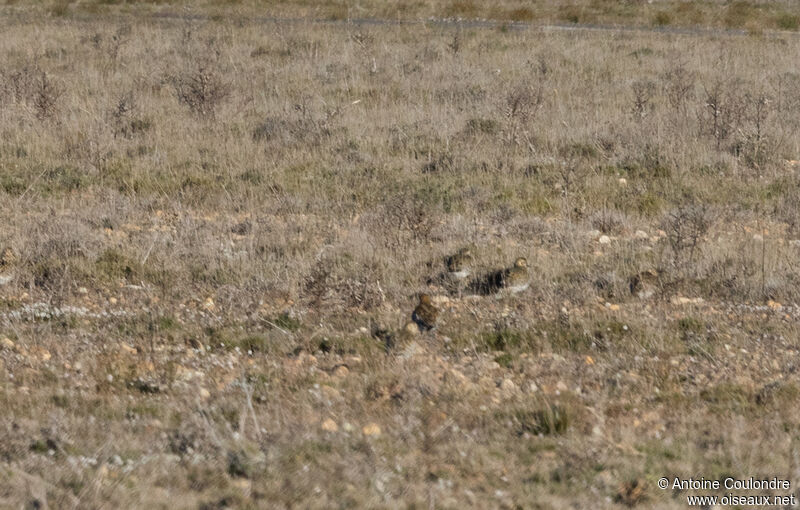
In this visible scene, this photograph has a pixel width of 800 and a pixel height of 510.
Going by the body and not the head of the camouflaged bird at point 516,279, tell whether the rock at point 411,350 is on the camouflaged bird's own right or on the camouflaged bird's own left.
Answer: on the camouflaged bird's own right

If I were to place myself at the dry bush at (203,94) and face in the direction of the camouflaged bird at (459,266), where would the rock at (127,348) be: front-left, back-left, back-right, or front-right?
front-right

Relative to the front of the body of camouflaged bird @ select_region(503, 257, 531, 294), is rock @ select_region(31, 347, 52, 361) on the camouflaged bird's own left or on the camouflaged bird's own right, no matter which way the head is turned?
on the camouflaged bird's own right

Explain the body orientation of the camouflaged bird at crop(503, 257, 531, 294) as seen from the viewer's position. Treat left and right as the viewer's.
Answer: facing the viewer and to the right of the viewer

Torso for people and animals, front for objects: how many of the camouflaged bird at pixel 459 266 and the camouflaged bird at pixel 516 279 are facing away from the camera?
0

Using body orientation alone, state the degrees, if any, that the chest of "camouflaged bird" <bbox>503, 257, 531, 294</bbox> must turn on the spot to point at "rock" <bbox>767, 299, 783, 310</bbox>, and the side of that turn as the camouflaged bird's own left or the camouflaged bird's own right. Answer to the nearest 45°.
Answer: approximately 45° to the camouflaged bird's own left

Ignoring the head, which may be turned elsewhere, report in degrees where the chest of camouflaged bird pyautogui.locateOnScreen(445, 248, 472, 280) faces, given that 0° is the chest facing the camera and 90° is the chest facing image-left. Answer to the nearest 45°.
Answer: approximately 270°
